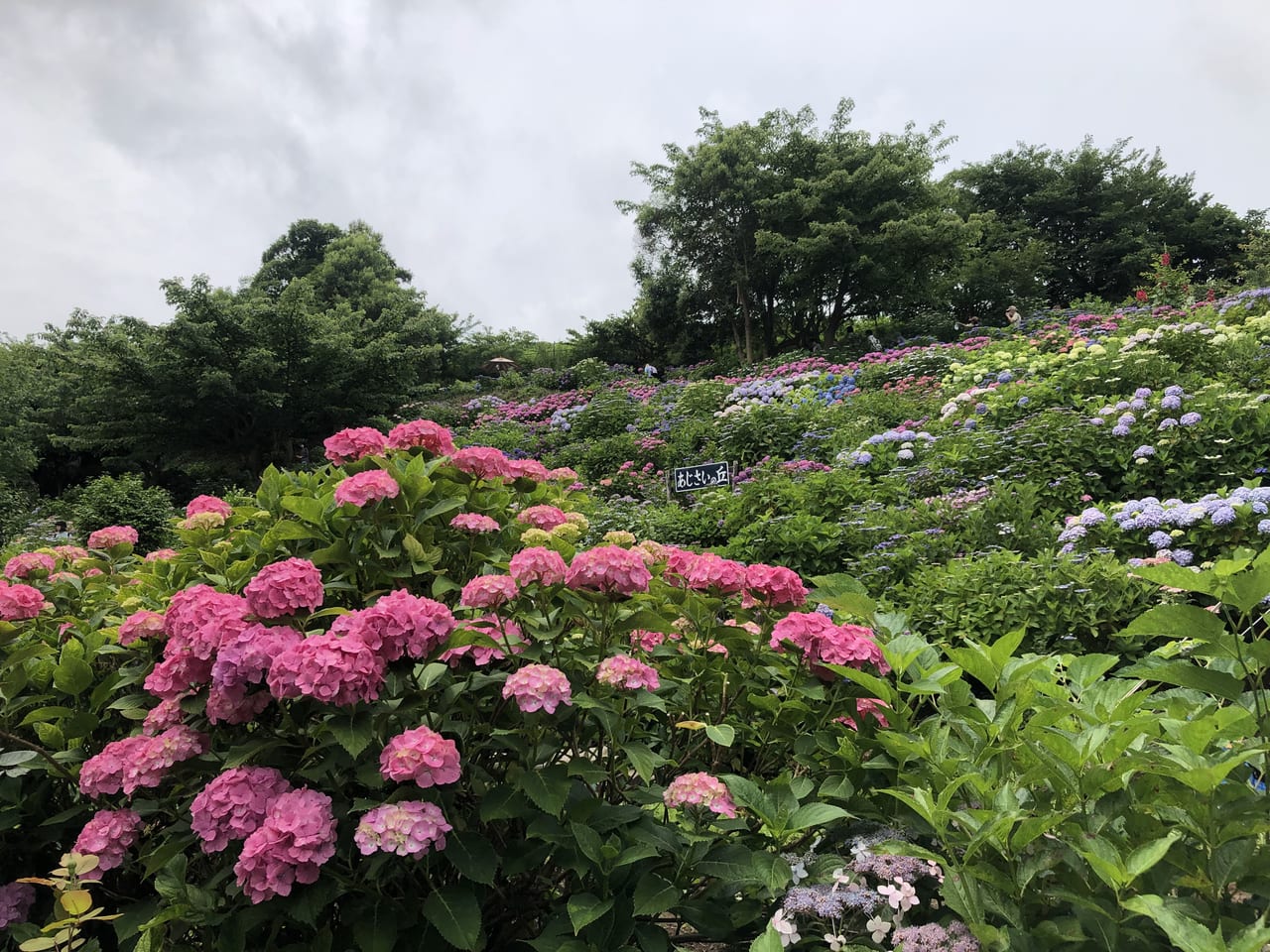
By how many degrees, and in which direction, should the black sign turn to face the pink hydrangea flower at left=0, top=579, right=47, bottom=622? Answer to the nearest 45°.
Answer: approximately 45° to its right

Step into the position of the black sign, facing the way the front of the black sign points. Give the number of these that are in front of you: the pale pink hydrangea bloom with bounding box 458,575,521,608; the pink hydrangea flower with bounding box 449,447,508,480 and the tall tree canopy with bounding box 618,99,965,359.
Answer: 2

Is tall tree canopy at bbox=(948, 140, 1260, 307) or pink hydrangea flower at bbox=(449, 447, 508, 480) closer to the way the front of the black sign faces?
the pink hydrangea flower

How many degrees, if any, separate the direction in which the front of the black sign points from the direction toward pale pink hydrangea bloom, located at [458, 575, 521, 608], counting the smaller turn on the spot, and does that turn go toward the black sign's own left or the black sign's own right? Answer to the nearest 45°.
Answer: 0° — it already faces it

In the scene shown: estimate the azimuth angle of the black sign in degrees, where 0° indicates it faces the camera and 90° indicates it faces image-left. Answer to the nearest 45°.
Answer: approximately 0°

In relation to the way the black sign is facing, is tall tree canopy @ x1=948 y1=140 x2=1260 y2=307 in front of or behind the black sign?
behind

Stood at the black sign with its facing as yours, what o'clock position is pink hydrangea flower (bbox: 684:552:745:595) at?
The pink hydrangea flower is roughly at 12 o'clock from the black sign.
